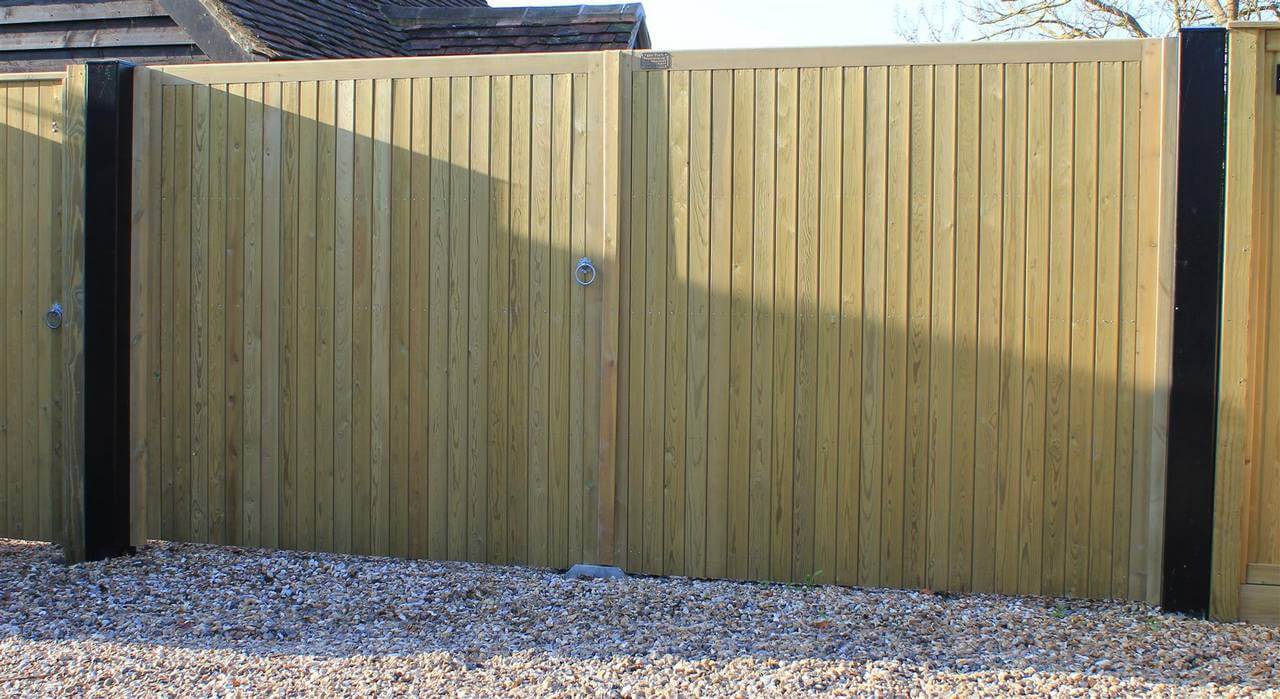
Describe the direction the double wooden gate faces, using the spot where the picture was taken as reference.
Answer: facing the viewer

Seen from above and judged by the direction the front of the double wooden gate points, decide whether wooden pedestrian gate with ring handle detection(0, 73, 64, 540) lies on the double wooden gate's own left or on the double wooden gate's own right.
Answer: on the double wooden gate's own right

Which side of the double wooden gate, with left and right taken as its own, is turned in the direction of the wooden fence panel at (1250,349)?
left
